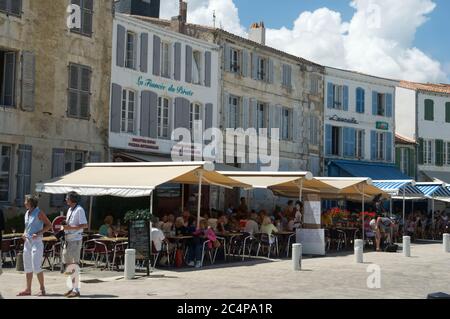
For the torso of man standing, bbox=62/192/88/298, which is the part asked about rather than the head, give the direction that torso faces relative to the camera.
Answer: to the viewer's left

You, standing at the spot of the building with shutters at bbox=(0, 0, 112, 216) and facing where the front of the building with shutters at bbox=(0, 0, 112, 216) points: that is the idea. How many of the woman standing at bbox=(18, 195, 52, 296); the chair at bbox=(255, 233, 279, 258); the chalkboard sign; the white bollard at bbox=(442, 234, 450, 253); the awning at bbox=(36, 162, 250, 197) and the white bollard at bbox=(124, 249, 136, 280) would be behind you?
0

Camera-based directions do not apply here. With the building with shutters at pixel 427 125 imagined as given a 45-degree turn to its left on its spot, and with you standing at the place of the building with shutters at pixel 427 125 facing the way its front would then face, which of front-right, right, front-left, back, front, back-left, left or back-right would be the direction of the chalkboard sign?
right

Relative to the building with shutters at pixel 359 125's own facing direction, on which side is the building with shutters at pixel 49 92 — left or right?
on its right

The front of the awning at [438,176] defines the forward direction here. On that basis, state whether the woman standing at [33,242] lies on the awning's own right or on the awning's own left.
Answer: on the awning's own right

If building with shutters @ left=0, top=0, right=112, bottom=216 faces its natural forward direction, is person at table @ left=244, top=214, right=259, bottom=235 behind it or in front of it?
in front

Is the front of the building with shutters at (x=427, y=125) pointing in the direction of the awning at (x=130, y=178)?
no

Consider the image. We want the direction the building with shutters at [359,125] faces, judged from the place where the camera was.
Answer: facing the viewer and to the right of the viewer

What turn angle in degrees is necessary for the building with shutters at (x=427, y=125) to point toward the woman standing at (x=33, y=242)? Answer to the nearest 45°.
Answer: approximately 45° to its right

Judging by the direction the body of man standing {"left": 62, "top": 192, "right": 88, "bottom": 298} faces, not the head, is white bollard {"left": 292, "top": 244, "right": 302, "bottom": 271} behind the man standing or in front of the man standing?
behind

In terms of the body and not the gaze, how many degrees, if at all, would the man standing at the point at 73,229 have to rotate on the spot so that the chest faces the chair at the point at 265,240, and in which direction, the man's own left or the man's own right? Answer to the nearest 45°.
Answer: approximately 135° to the man's own right

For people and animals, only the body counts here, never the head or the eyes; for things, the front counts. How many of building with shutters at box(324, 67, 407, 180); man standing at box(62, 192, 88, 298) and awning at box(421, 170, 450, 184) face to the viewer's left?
1
